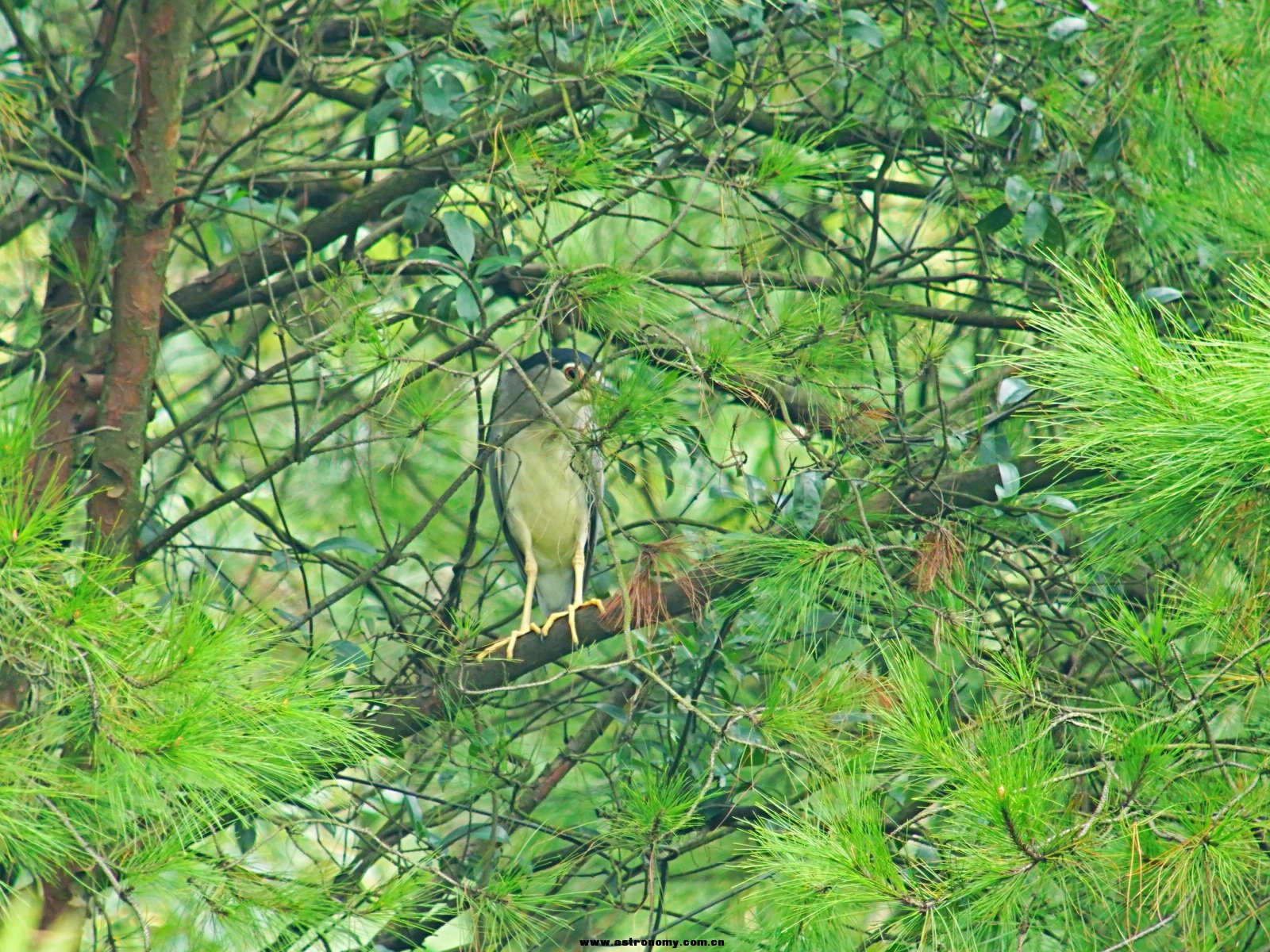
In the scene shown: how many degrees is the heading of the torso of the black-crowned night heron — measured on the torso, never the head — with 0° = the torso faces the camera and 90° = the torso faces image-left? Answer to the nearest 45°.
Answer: approximately 0°

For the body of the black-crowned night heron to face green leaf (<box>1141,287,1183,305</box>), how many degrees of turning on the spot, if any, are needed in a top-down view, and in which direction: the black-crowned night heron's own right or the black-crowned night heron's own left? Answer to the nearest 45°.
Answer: approximately 45° to the black-crowned night heron's own left

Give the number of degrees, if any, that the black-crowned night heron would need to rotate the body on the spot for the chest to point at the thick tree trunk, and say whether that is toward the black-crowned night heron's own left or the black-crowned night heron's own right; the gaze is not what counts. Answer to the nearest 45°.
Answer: approximately 45° to the black-crowned night heron's own right
